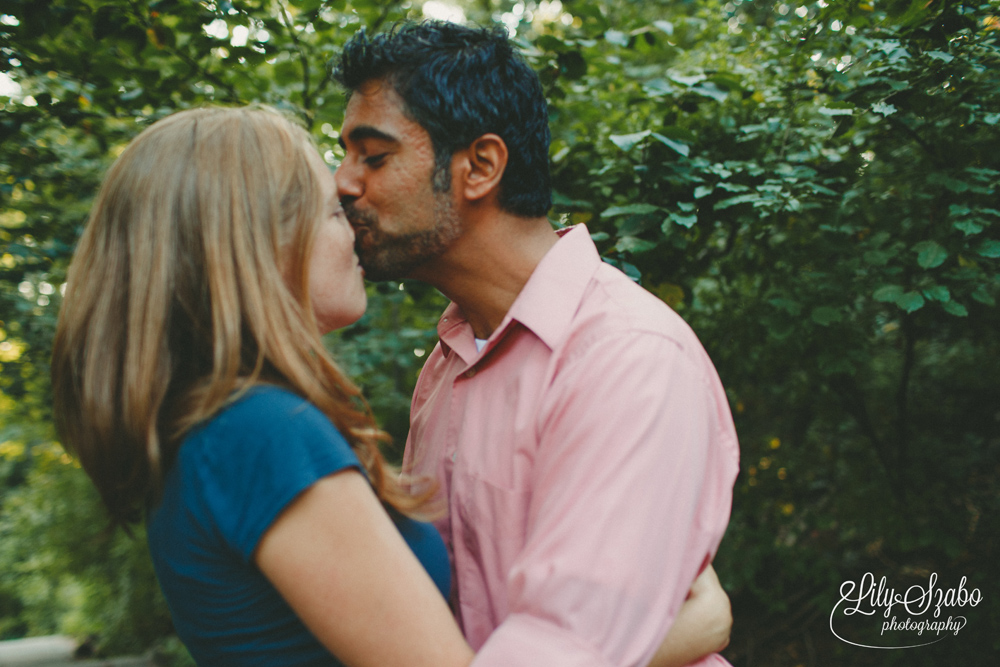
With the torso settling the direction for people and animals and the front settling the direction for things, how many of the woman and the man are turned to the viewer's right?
1

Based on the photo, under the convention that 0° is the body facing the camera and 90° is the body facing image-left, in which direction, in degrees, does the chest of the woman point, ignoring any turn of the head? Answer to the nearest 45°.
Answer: approximately 270°

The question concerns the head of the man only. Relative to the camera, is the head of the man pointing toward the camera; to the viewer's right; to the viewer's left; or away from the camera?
to the viewer's left

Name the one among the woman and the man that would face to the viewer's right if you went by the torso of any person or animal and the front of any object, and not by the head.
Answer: the woman
